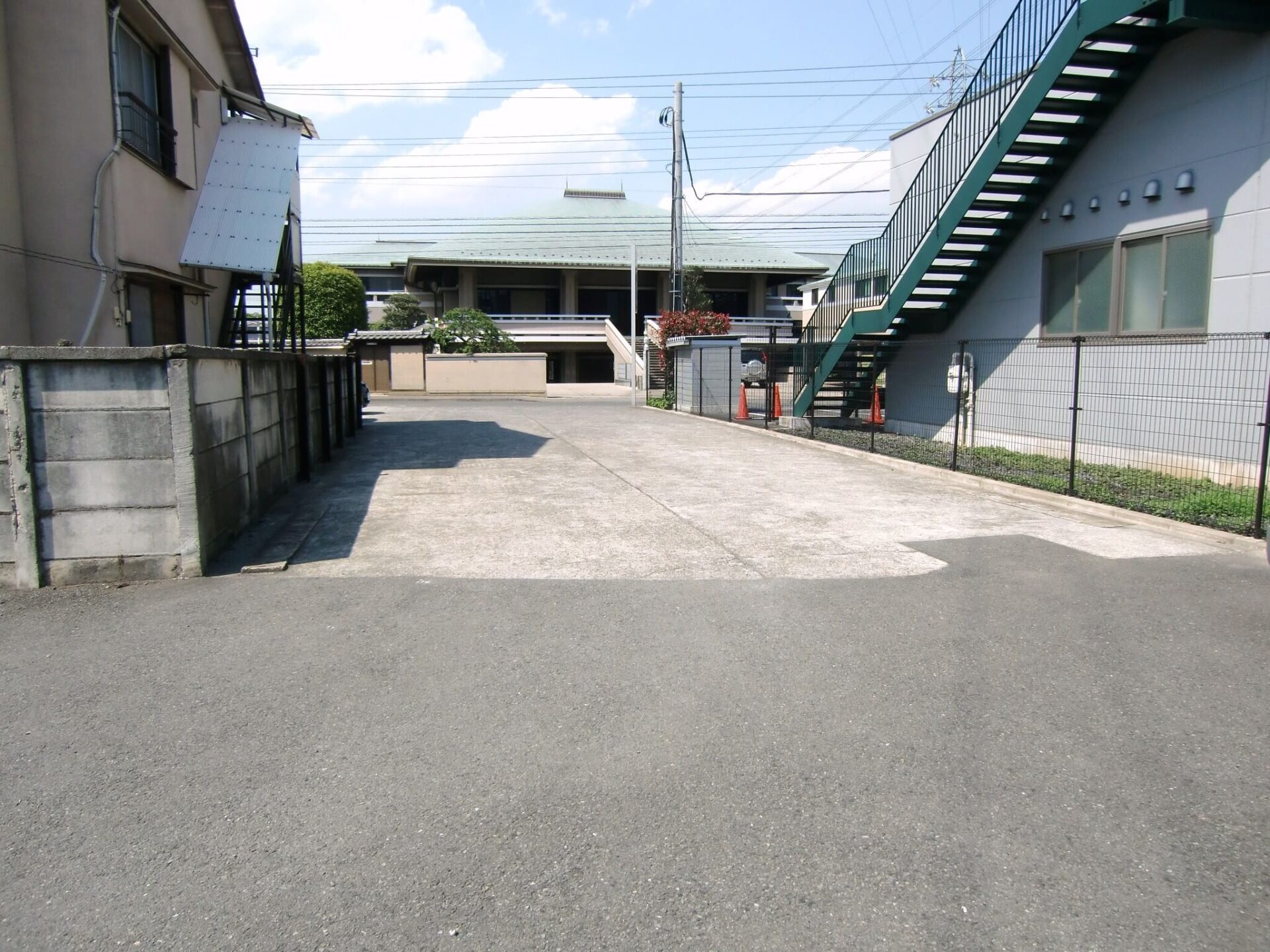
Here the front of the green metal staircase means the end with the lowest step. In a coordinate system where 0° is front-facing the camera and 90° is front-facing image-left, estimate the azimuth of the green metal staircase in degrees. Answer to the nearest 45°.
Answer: approximately 135°

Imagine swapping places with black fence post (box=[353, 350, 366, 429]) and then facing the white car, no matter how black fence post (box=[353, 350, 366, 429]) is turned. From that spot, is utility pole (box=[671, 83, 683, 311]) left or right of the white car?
left

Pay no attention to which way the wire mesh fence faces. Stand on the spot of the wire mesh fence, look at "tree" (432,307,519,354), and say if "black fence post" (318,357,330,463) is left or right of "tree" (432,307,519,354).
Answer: left

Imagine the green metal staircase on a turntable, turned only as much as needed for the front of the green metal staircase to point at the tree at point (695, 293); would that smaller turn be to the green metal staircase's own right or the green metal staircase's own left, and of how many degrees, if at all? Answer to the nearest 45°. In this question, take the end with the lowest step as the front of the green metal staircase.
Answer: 0° — it already faces it

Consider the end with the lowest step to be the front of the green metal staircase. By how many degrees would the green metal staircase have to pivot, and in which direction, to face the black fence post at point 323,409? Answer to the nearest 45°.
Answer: approximately 45° to its left

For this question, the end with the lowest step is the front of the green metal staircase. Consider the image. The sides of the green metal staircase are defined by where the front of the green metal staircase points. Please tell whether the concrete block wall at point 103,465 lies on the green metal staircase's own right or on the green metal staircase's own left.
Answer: on the green metal staircase's own left
